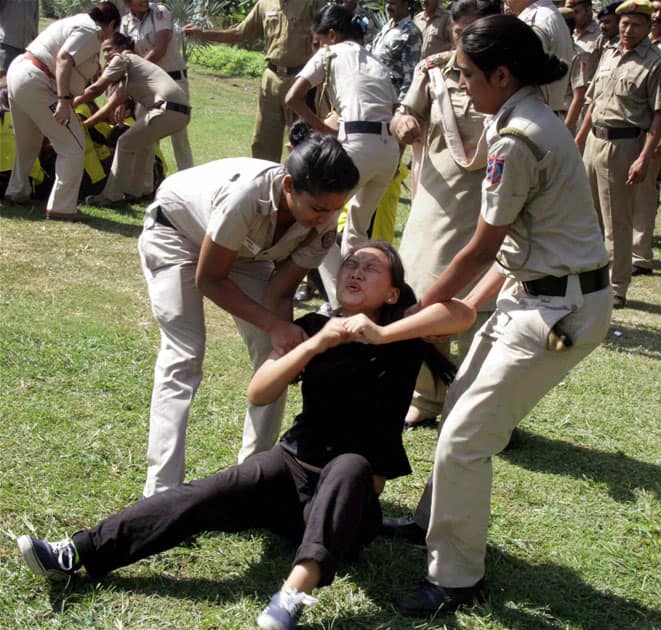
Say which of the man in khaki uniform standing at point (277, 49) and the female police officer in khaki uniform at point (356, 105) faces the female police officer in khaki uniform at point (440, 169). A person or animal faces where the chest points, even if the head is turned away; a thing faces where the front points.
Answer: the man in khaki uniform standing

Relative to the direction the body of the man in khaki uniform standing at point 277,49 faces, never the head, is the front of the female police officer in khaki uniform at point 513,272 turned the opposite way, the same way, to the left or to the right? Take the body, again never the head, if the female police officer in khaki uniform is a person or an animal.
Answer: to the right

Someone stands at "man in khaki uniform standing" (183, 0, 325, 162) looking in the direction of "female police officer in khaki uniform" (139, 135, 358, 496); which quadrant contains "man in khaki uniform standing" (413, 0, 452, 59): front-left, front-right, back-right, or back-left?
back-left

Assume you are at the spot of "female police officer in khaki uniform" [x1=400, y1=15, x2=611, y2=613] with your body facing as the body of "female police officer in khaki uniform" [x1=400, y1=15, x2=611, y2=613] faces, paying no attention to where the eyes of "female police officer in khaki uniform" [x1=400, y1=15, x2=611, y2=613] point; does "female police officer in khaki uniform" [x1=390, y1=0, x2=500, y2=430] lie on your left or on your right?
on your right

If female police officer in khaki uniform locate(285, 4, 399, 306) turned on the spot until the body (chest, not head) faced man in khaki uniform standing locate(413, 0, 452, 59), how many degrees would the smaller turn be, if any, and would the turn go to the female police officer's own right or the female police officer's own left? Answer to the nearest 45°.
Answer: approximately 45° to the female police officer's own right

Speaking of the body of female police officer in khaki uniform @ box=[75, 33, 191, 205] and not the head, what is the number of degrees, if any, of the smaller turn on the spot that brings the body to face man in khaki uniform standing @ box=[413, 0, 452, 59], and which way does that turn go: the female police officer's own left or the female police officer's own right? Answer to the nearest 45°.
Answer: approximately 180°

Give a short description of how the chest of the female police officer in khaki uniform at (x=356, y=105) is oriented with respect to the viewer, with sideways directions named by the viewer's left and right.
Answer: facing away from the viewer and to the left of the viewer

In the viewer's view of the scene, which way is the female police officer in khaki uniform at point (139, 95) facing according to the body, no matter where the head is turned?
to the viewer's left

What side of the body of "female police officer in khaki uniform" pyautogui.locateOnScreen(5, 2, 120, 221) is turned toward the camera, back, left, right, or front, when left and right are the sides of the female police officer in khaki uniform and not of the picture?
right

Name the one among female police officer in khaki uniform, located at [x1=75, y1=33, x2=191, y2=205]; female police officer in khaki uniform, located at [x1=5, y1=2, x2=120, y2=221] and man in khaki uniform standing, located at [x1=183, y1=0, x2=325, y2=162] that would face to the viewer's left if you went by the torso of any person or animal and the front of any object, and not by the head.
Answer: female police officer in khaki uniform, located at [x1=75, y1=33, x2=191, y2=205]

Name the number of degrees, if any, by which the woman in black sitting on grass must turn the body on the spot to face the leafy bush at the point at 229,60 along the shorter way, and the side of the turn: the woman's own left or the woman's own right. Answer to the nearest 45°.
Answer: approximately 135° to the woman's own right

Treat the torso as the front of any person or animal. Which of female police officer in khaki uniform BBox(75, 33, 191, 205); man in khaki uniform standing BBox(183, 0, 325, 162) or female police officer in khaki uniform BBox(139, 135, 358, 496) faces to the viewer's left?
female police officer in khaki uniform BBox(75, 33, 191, 205)
